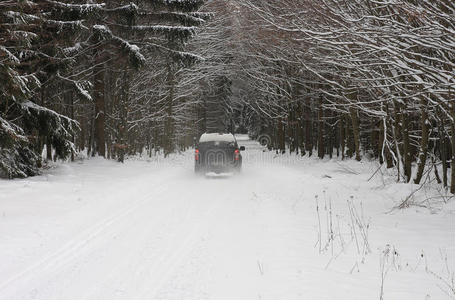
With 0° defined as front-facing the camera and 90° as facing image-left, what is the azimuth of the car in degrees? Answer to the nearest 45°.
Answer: approximately 180°
